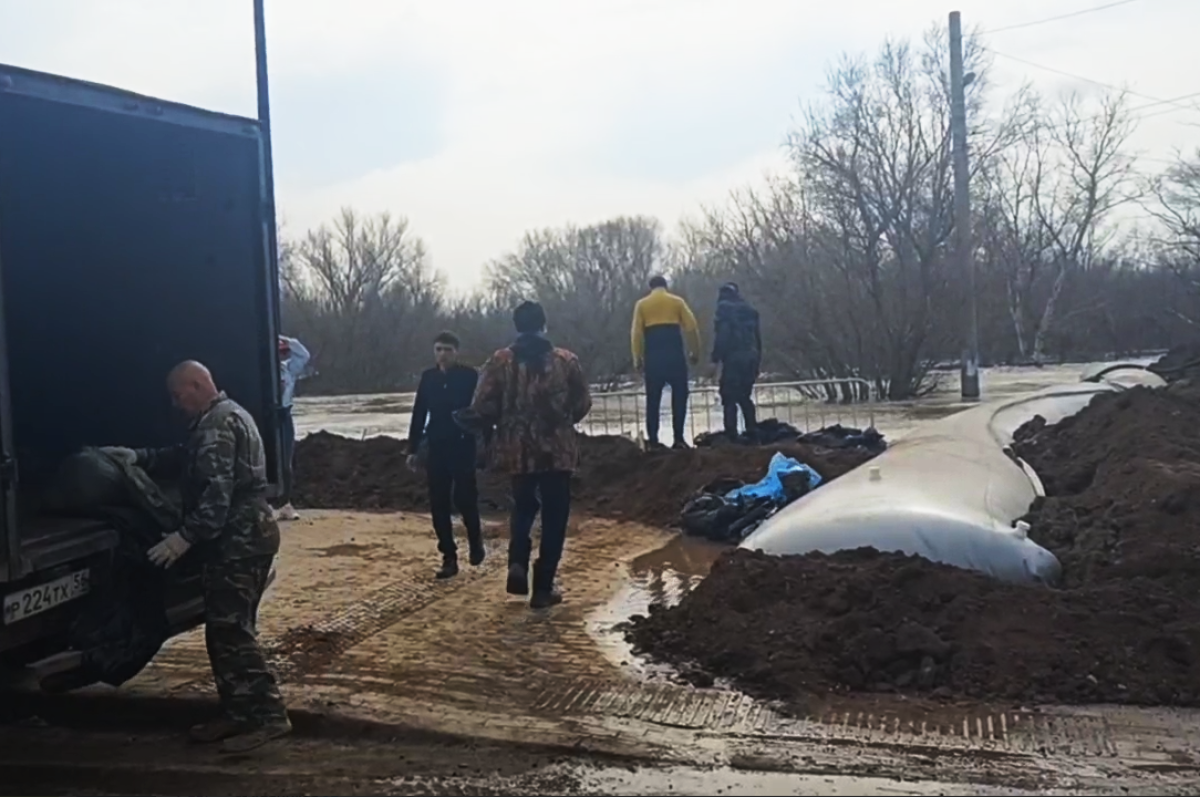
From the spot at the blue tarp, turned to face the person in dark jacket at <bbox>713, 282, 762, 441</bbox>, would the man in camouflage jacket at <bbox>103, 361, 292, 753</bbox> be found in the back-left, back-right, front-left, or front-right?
back-left

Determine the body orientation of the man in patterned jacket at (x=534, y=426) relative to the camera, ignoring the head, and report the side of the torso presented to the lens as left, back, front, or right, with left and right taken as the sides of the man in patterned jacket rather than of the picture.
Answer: back

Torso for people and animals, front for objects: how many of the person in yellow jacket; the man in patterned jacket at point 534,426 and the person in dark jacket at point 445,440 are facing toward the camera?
1

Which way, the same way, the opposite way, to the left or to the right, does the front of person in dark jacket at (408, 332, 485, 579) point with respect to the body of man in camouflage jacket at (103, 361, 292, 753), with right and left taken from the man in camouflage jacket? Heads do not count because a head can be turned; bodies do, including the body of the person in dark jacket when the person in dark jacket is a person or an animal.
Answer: to the left

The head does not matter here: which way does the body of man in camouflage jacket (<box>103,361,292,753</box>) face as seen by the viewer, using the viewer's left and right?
facing to the left of the viewer

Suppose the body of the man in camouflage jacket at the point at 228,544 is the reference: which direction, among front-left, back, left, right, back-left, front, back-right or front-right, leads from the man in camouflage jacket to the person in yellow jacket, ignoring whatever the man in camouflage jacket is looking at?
back-right

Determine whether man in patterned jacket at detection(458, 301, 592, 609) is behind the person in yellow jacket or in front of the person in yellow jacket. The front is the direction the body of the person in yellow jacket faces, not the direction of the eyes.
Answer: behind

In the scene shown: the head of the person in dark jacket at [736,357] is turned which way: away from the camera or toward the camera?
away from the camera

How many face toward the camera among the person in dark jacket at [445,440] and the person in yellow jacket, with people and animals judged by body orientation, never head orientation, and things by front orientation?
1

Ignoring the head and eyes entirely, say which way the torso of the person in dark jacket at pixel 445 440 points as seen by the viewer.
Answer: toward the camera

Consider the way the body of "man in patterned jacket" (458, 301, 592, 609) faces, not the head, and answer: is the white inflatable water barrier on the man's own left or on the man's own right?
on the man's own right

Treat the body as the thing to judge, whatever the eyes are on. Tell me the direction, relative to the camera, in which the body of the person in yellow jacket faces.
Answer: away from the camera

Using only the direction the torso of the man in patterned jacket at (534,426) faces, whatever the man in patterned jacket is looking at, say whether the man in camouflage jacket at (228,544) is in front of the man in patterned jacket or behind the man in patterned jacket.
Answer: behind

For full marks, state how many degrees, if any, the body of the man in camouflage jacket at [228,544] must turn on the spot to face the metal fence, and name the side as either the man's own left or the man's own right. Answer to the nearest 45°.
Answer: approximately 135° to the man's own right

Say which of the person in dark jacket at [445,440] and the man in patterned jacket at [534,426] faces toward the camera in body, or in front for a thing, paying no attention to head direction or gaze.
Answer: the person in dark jacket
